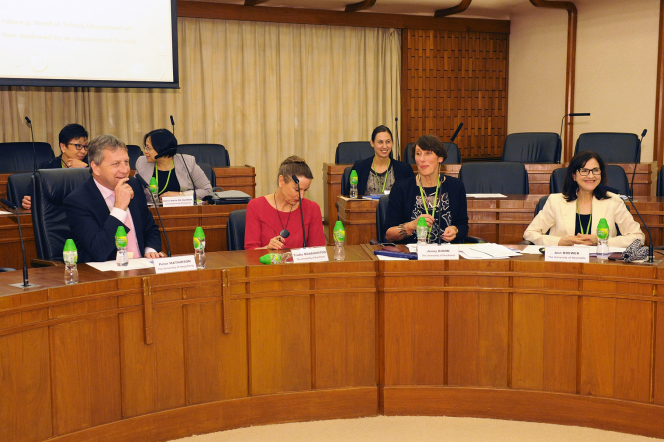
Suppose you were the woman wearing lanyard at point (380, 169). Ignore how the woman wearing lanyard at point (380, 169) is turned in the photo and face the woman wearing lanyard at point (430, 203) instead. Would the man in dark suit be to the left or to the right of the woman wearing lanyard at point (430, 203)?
right

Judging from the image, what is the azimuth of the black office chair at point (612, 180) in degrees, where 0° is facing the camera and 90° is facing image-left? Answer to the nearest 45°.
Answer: approximately 0°

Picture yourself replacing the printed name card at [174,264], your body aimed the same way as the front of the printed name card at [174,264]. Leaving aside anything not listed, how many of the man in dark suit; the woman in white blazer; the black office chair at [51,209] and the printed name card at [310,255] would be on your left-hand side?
2

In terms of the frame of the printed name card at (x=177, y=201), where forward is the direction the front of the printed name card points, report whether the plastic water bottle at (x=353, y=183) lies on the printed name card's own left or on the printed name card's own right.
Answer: on the printed name card's own left

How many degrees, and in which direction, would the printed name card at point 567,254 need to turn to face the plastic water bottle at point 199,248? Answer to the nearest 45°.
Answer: approximately 90° to its right

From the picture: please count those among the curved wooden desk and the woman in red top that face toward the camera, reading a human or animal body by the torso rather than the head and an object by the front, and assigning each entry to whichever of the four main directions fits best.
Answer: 2

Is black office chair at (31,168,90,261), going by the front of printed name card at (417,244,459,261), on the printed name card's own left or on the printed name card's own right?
on the printed name card's own right

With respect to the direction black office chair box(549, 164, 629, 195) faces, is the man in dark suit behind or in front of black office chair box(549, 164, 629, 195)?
in front

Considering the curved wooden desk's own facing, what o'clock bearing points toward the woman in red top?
The woman in red top is roughly at 5 o'clock from the curved wooden desk.

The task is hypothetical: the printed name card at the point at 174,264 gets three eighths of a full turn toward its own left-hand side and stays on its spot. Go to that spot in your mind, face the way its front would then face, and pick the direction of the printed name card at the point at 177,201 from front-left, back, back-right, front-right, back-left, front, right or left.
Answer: front-left

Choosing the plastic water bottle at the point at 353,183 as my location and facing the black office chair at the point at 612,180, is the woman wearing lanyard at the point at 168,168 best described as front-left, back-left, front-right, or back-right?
back-right
